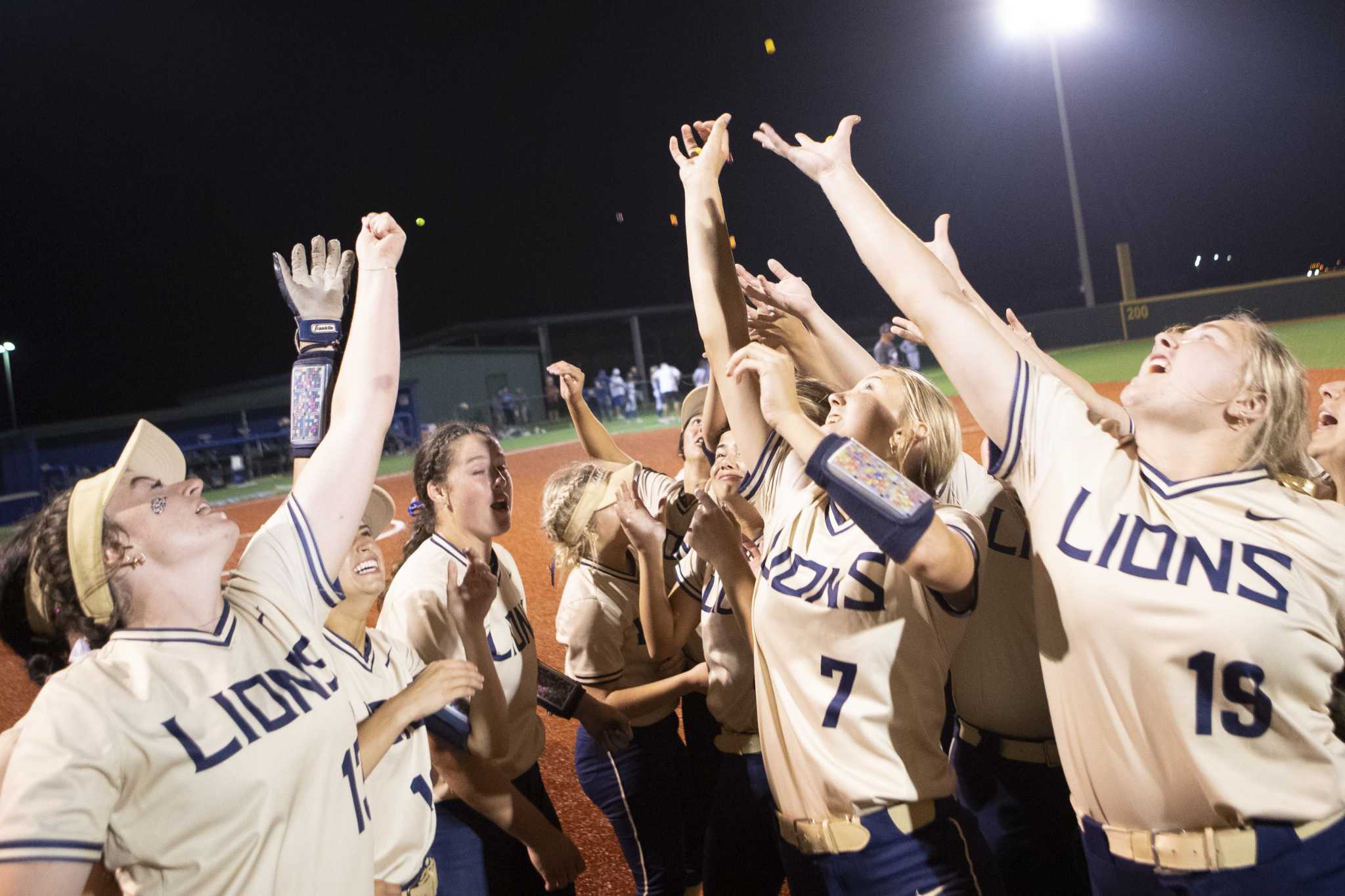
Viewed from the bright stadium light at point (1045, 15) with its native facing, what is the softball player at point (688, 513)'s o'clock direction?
The softball player is roughly at 12 o'clock from the bright stadium light.

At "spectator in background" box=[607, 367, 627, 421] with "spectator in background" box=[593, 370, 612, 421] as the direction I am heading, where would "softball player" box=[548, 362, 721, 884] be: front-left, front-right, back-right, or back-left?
back-left

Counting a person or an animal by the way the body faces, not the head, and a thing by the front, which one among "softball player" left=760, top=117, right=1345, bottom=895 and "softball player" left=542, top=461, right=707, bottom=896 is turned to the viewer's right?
"softball player" left=542, top=461, right=707, bottom=896

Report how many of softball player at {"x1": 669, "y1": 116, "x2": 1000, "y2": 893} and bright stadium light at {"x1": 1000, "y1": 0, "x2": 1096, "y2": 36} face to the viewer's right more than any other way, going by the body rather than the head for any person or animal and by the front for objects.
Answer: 0

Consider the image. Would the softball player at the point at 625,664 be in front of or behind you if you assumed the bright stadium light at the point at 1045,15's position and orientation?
in front

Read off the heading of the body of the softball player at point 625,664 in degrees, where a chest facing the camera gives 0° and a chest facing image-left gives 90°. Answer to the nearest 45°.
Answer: approximately 270°

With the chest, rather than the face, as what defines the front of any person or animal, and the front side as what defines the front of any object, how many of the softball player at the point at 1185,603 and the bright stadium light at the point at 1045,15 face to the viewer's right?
0

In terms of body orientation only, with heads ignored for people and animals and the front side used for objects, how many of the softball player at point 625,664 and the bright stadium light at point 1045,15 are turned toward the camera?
1

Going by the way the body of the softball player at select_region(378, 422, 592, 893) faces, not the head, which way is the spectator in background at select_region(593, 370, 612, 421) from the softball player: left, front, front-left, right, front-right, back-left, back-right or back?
back-left

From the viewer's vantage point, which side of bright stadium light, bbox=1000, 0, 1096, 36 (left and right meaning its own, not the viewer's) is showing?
front
